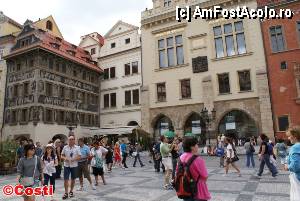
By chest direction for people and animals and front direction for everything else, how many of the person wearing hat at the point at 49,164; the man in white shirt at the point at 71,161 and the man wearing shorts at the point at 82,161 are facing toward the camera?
3

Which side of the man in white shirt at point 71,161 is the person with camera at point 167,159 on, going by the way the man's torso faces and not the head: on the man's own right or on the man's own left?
on the man's own left

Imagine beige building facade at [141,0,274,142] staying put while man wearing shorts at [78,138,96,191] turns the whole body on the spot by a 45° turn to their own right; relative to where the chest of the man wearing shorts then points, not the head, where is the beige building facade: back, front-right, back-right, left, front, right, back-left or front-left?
back

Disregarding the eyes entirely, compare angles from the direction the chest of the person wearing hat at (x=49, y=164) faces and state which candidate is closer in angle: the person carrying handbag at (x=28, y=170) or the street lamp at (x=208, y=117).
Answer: the person carrying handbag

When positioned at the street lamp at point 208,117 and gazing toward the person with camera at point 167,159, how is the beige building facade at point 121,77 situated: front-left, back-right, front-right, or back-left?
back-right

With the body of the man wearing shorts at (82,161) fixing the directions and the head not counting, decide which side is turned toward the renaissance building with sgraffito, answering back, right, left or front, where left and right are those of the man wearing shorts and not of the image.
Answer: back

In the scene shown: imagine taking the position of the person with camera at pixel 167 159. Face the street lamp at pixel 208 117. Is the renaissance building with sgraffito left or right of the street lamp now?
left

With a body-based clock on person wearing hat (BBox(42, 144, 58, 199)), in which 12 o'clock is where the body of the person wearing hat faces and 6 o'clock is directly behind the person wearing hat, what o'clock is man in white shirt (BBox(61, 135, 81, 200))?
The man in white shirt is roughly at 10 o'clock from the person wearing hat.

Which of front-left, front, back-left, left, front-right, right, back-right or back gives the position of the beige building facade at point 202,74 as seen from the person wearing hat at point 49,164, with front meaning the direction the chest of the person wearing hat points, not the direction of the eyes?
back-left

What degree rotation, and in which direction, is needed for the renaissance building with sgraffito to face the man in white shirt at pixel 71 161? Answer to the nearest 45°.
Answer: approximately 45° to its right

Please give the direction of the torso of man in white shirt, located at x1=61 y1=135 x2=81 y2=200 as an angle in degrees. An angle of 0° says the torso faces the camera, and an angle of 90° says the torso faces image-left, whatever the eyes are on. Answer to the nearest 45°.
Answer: approximately 0°
